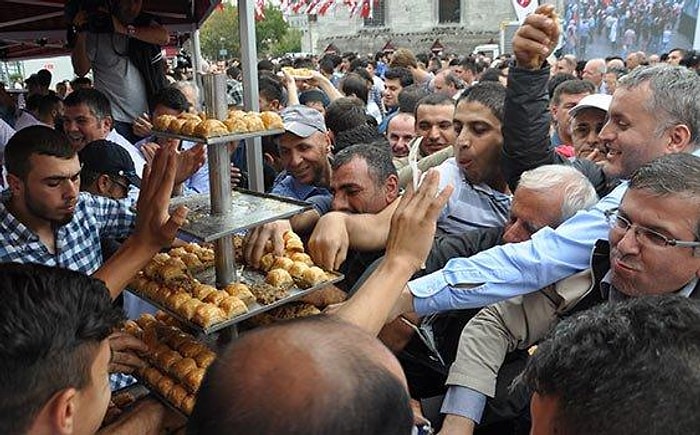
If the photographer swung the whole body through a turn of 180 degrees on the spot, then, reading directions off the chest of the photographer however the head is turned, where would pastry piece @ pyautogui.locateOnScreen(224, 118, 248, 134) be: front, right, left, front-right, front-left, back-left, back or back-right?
back-right

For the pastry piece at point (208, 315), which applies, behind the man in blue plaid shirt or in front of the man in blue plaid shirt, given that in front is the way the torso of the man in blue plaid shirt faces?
in front

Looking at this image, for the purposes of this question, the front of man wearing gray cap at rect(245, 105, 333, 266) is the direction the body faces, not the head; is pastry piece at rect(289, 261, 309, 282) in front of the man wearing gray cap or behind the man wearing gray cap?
in front

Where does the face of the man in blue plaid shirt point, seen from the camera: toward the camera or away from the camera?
toward the camera

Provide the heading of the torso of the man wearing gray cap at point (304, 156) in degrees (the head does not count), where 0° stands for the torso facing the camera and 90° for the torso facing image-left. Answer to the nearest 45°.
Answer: approximately 45°

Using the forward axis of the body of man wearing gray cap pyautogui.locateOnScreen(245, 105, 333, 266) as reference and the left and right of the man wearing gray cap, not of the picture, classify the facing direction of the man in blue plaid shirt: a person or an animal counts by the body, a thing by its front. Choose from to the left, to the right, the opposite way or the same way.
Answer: to the left

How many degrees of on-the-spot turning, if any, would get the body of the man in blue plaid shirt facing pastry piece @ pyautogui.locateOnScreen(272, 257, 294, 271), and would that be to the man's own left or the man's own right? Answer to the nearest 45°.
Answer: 0° — they already face it

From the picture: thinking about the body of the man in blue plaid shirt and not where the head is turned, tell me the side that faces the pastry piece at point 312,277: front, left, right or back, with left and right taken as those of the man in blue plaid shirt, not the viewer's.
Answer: front

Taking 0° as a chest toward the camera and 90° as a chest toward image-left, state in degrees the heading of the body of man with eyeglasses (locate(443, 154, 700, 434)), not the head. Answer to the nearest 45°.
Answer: approximately 45°
